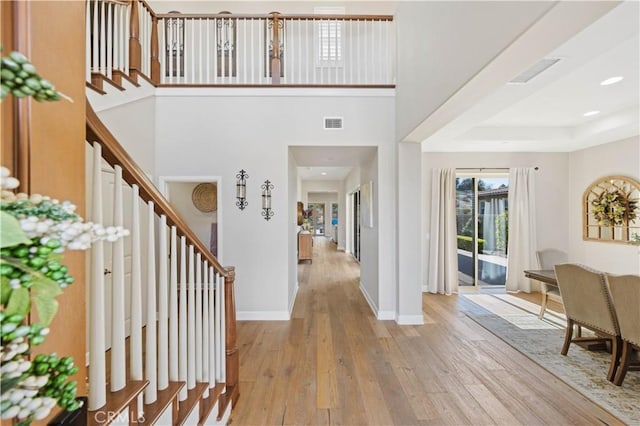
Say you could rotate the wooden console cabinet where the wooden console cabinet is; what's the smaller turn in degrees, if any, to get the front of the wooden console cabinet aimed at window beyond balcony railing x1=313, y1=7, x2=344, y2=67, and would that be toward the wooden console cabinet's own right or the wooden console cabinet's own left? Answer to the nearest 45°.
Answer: approximately 90° to the wooden console cabinet's own right

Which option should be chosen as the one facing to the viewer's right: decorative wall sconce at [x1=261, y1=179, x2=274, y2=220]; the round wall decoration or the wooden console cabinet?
the wooden console cabinet

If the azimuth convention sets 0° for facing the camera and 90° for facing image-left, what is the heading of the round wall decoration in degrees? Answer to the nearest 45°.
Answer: approximately 0°

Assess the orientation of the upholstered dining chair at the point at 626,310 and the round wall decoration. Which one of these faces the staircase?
the round wall decoration

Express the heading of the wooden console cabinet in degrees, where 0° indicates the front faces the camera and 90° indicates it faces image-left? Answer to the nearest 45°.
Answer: approximately 270°

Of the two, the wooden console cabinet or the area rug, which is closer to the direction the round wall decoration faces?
the area rug

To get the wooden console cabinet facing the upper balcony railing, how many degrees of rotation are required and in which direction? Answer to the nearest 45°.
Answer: approximately 90° to its right

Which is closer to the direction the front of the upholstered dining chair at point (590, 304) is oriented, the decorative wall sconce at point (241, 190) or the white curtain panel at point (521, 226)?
the white curtain panel
